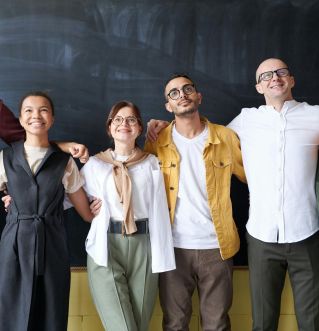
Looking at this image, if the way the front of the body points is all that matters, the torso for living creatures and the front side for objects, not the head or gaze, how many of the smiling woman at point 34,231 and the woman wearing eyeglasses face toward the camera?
2

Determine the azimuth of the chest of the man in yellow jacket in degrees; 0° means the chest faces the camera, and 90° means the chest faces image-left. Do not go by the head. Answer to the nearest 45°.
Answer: approximately 0°

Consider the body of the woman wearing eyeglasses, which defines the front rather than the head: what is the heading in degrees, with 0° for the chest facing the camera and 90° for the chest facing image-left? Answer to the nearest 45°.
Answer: approximately 0°
